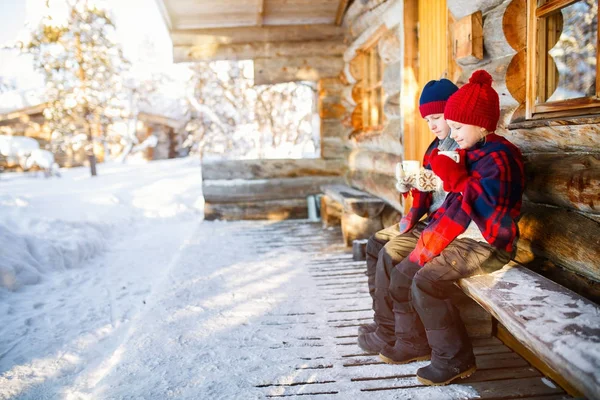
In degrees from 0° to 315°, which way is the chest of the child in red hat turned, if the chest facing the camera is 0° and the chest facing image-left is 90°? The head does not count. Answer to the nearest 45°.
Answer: approximately 90°

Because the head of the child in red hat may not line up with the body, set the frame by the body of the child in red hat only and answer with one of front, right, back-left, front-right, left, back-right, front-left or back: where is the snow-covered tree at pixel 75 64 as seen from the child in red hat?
front-right

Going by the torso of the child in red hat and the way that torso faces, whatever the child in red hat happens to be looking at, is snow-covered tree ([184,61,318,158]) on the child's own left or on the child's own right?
on the child's own right

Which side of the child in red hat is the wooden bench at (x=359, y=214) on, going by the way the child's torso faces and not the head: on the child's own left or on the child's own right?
on the child's own right

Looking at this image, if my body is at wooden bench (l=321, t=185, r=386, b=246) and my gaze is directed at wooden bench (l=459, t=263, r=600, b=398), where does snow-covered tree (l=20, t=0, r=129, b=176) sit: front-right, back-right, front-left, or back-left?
back-right

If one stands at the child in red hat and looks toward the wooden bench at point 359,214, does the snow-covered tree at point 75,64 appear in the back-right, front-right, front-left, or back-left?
front-left
